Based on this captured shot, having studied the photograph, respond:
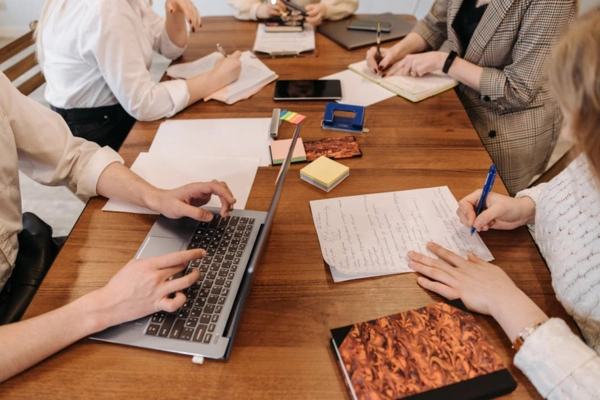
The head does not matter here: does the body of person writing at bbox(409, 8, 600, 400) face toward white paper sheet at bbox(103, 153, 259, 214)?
yes

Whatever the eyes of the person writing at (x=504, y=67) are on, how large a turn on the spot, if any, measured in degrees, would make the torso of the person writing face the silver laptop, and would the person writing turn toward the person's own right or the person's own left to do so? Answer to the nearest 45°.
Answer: approximately 45° to the person's own left

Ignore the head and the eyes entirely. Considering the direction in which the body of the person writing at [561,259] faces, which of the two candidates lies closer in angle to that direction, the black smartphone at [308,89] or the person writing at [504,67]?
the black smartphone

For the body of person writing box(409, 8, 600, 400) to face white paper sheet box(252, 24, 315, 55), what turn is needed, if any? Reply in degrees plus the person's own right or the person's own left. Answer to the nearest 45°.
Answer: approximately 45° to the person's own right

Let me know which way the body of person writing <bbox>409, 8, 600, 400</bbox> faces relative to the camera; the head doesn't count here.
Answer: to the viewer's left

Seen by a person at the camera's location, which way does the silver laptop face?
facing to the left of the viewer
